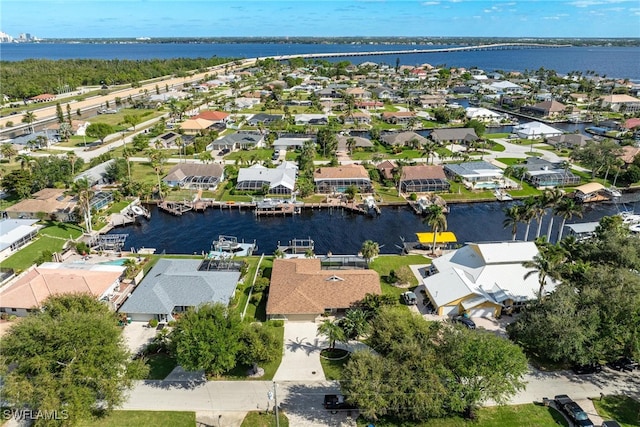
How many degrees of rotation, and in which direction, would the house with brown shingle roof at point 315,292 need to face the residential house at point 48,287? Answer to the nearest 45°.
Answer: approximately 90° to its right

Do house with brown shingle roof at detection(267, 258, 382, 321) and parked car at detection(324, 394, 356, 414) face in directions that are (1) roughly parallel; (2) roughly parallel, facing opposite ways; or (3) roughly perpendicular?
roughly perpendicular

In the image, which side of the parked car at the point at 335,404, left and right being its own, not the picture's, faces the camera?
right

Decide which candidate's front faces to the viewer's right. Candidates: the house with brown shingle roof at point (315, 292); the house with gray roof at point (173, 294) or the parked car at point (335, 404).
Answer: the parked car

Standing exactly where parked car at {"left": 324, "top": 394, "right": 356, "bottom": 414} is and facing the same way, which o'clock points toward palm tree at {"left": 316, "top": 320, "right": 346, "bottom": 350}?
The palm tree is roughly at 9 o'clock from the parked car.

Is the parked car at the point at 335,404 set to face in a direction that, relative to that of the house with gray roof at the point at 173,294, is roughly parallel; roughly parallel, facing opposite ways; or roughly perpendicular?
roughly perpendicular

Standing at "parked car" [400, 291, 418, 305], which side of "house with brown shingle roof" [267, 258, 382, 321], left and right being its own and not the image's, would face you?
left

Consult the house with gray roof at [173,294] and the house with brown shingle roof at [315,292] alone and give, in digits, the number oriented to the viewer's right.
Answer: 0
